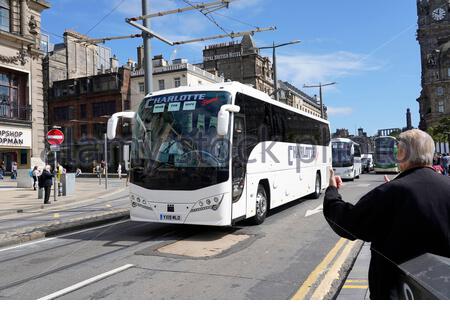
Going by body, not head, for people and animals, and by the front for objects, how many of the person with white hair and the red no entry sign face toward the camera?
1

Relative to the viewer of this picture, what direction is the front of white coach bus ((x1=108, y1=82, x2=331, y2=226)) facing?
facing the viewer and to the left of the viewer

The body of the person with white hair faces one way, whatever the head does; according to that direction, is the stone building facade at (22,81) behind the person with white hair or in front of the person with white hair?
in front

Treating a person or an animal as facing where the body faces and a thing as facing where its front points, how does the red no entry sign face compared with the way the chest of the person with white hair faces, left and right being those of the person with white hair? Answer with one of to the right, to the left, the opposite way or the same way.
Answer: the opposite way

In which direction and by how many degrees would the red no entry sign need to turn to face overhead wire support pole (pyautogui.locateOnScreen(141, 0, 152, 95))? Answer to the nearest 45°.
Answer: approximately 45° to its left

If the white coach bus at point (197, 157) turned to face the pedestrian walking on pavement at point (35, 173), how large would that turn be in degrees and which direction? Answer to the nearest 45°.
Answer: approximately 90° to its right

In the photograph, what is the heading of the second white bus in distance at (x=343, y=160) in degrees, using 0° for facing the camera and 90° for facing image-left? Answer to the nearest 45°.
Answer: approximately 45°

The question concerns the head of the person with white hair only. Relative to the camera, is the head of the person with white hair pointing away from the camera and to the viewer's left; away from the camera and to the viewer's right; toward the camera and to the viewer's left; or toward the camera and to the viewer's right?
away from the camera and to the viewer's left

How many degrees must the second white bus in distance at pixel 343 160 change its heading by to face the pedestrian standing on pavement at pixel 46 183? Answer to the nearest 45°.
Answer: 0° — it already faces them

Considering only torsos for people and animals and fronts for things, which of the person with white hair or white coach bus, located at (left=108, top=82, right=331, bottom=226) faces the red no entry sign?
the person with white hair

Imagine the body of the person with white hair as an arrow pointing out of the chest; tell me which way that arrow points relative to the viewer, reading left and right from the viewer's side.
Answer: facing away from the viewer and to the left of the viewer

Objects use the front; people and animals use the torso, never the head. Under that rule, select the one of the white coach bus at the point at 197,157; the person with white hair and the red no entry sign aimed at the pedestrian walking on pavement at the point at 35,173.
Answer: the person with white hair

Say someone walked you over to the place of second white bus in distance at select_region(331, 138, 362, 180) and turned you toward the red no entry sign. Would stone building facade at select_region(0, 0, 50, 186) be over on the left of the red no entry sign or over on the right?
right

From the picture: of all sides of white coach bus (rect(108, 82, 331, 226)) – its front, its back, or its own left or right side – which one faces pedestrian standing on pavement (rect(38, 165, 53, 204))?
right
